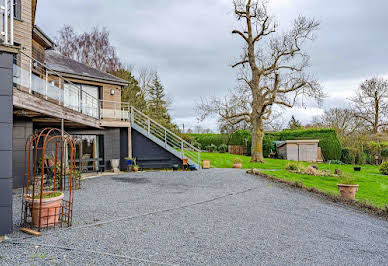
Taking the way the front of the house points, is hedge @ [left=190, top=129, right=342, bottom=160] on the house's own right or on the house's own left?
on the house's own left

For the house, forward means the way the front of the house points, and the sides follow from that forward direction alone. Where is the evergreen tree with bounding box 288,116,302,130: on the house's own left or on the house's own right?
on the house's own left

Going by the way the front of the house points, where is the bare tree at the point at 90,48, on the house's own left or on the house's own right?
on the house's own left

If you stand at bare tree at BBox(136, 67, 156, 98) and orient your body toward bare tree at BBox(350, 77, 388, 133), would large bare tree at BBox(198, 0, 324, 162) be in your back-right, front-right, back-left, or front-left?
front-right

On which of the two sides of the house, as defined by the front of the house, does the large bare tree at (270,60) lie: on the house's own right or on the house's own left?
on the house's own left

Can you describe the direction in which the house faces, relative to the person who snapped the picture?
facing the viewer and to the right of the viewer

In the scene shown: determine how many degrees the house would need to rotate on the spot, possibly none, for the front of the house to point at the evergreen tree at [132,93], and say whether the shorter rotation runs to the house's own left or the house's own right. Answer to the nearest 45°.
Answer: approximately 135° to the house's own left

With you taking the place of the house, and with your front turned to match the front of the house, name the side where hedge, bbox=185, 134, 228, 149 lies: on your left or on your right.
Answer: on your left

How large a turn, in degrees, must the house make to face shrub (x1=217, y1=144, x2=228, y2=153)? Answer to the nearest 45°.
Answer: approximately 90° to its left
